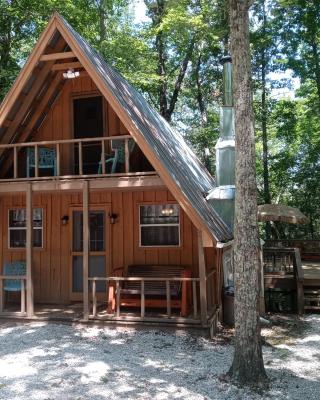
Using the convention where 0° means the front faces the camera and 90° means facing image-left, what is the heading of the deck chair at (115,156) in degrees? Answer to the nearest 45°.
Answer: approximately 45°

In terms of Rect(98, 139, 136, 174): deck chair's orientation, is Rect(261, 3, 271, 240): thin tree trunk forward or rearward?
rearward

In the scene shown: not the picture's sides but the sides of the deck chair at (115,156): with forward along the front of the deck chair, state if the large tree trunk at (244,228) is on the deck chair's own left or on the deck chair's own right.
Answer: on the deck chair's own left
